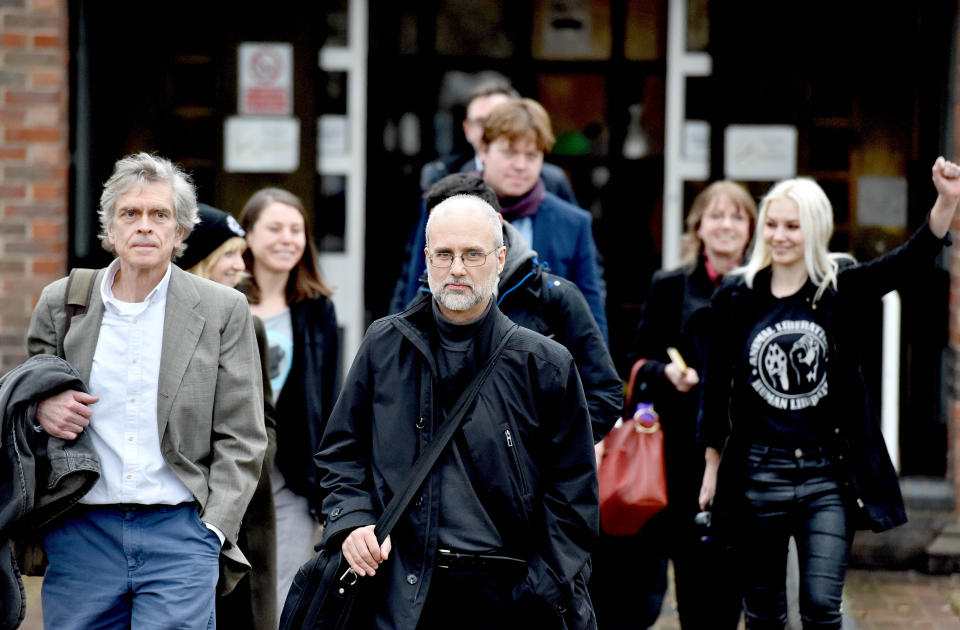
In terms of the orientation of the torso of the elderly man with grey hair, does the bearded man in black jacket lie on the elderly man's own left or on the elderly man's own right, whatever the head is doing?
on the elderly man's own left

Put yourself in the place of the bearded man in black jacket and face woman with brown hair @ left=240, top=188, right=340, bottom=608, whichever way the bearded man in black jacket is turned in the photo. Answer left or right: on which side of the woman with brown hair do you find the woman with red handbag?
right

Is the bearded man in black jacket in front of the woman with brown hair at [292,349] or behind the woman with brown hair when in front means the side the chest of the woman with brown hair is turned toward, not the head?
in front

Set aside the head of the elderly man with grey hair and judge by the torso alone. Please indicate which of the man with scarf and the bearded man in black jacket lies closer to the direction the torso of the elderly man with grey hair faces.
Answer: the bearded man in black jacket

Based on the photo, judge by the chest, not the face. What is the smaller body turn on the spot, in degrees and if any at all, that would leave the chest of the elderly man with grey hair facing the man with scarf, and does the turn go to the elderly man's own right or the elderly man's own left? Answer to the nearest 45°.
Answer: approximately 135° to the elderly man's own left
